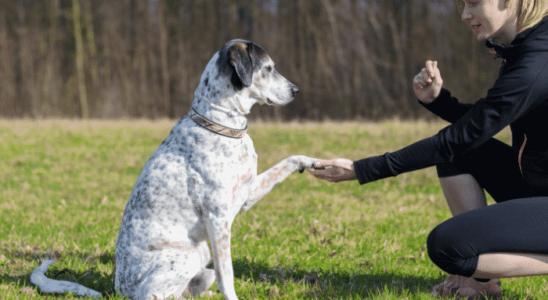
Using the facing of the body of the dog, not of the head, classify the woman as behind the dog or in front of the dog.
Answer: in front

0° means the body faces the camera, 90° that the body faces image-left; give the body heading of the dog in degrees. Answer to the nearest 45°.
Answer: approximately 270°

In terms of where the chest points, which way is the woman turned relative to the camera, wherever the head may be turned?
to the viewer's left

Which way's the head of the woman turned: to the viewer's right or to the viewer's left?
to the viewer's left

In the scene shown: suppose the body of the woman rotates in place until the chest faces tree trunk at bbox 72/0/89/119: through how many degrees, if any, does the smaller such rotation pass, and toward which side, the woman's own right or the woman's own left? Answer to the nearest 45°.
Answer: approximately 45° to the woman's own right

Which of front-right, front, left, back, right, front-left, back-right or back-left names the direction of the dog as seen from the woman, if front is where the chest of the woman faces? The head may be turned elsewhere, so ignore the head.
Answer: front

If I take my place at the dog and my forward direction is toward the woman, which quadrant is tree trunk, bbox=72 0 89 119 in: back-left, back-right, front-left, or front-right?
back-left

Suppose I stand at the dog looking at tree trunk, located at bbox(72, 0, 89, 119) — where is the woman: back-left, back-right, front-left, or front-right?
back-right

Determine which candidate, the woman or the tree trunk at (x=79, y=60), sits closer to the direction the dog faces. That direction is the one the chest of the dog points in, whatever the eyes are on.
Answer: the woman
